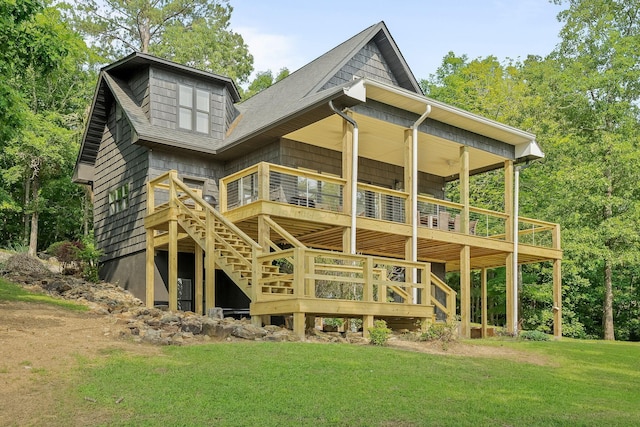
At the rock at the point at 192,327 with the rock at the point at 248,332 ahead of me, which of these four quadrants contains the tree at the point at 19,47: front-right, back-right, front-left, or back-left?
back-left

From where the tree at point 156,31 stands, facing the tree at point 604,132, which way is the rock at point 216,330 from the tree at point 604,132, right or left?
right

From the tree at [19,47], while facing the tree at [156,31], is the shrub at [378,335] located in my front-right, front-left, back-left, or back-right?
back-right
